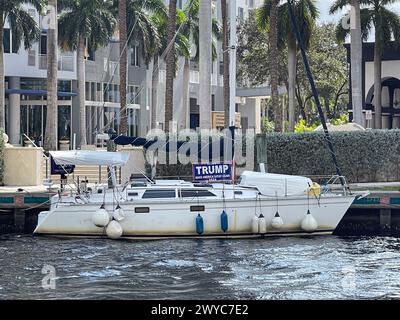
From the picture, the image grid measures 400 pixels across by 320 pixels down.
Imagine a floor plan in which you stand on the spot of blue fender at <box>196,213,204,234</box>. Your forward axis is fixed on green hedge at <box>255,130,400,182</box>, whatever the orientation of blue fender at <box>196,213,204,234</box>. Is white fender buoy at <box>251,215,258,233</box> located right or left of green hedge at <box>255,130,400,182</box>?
right

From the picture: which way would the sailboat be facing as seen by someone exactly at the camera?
facing to the right of the viewer

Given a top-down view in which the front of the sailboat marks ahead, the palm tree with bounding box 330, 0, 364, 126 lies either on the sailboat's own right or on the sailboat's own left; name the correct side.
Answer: on the sailboat's own left

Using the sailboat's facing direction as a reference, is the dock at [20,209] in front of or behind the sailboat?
behind

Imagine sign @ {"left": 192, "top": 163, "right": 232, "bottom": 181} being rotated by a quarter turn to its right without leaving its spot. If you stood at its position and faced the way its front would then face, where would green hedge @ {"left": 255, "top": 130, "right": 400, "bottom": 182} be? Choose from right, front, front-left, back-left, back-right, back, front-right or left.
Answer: back-right

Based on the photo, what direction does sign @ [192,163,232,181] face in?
toward the camera

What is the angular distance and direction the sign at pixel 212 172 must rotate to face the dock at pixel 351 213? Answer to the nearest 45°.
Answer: approximately 90° to its left
